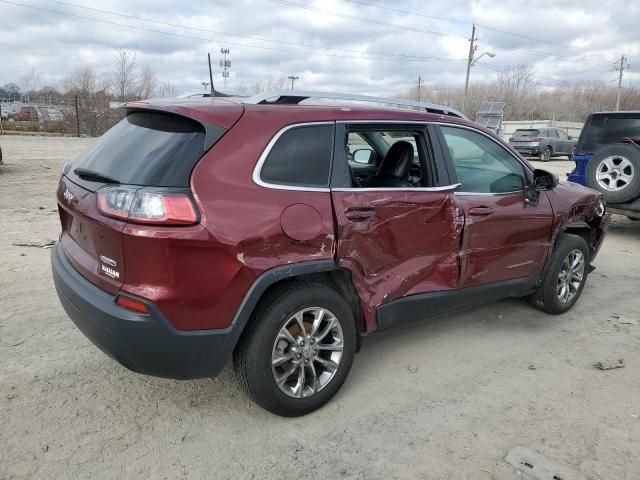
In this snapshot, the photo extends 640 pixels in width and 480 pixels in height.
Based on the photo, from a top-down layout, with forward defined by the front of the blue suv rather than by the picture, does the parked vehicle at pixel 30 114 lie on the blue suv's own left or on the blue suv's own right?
on the blue suv's own left

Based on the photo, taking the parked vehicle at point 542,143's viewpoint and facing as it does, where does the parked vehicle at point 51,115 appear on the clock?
the parked vehicle at point 51,115 is roughly at 7 o'clock from the parked vehicle at point 542,143.

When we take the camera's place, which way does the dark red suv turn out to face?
facing away from the viewer and to the right of the viewer

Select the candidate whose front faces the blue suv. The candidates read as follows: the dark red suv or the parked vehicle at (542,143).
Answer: the dark red suv

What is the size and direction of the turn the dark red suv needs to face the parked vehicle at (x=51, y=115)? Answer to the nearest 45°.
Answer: approximately 90° to its left

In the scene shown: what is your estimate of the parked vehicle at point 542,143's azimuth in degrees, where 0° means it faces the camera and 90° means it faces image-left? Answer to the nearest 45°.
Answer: approximately 225°

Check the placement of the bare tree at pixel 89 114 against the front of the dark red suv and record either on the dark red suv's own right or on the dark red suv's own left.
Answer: on the dark red suv's own left

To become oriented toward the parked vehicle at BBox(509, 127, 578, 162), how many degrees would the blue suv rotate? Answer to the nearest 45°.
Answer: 0° — it already faces it

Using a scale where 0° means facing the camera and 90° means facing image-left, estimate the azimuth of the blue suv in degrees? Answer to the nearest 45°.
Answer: approximately 180°
